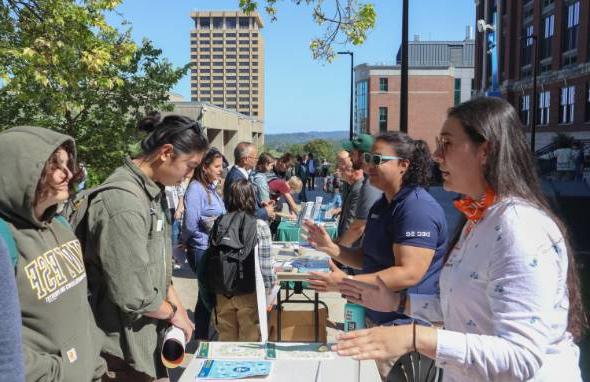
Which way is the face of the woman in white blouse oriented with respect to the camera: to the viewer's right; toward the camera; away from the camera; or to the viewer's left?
to the viewer's left

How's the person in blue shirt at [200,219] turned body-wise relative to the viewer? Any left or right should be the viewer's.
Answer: facing to the right of the viewer

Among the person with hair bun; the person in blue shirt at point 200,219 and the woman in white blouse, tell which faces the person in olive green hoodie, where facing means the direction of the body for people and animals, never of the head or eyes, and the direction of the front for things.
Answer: the woman in white blouse

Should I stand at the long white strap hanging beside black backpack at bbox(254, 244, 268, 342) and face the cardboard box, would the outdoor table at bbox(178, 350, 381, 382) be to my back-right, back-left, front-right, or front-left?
back-right

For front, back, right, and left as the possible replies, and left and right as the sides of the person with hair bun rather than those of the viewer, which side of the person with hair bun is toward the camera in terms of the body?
right

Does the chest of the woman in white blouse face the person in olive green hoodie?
yes

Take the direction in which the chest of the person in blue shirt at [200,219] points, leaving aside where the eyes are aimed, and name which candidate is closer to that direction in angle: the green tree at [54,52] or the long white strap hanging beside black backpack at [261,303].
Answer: the long white strap hanging beside black backpack

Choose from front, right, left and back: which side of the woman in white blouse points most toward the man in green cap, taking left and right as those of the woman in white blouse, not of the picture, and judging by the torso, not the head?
right

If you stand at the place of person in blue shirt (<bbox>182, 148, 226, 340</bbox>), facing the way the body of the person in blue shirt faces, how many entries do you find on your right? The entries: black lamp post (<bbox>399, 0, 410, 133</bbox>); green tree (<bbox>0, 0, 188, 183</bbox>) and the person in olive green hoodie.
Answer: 1

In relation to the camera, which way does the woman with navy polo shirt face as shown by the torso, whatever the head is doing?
to the viewer's left

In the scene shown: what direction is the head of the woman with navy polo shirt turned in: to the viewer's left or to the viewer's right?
to the viewer's left

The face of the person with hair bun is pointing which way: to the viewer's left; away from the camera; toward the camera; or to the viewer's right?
to the viewer's right

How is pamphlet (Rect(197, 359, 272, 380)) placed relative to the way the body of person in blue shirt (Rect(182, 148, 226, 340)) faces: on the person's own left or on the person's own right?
on the person's own right

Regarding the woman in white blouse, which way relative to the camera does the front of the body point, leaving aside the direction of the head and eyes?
to the viewer's left

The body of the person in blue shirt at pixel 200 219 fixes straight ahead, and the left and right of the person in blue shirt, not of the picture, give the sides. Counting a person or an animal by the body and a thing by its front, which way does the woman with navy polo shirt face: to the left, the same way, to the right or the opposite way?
the opposite way

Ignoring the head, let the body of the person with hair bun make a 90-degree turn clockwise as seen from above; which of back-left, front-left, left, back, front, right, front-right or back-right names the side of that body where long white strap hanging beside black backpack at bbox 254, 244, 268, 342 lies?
back-left

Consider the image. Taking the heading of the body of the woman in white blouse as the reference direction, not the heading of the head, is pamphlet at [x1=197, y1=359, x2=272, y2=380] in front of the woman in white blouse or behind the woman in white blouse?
in front
